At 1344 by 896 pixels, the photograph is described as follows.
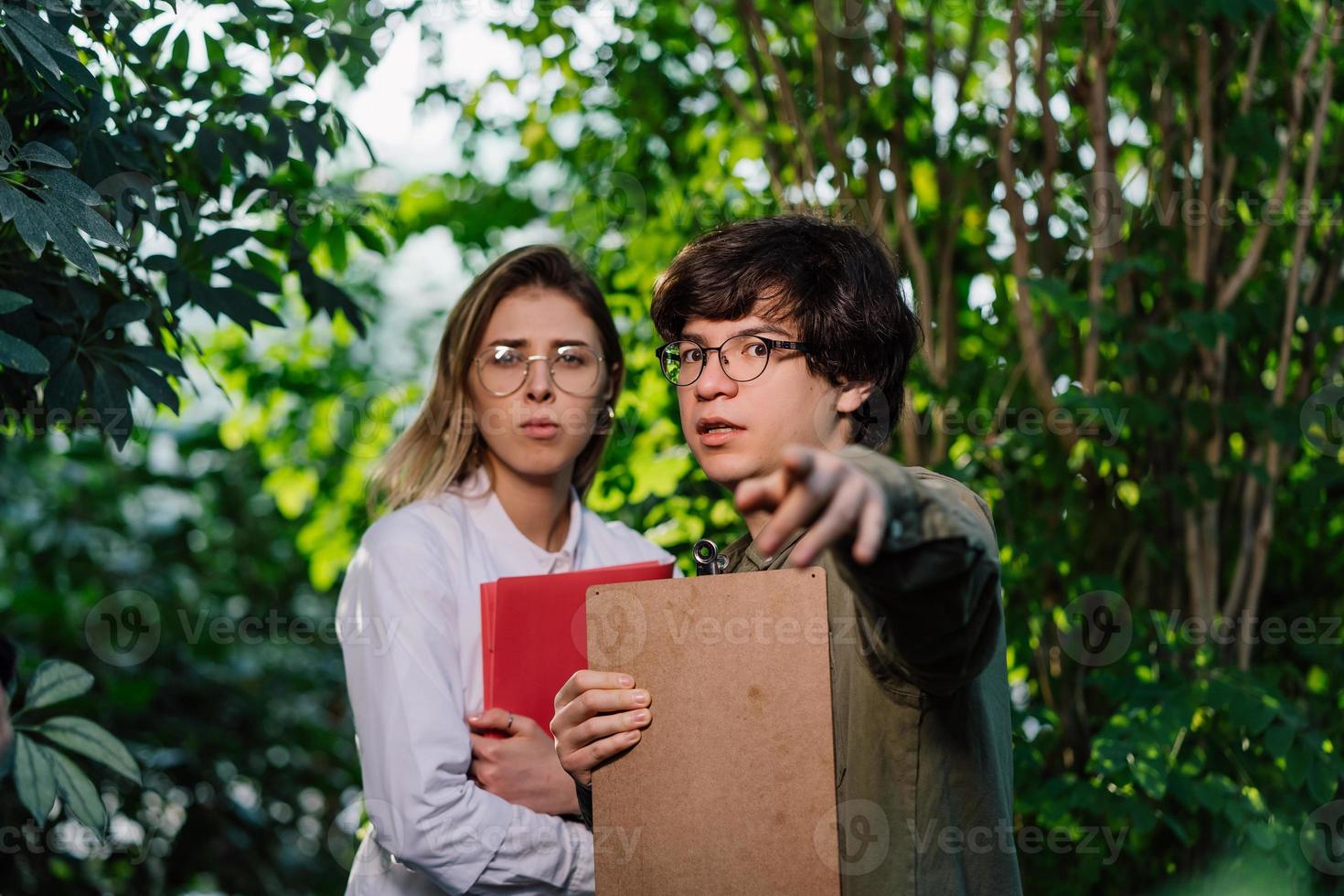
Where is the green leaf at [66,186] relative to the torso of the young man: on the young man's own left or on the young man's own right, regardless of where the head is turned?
on the young man's own right

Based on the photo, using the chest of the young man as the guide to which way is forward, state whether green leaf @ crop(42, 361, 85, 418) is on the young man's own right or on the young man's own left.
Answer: on the young man's own right

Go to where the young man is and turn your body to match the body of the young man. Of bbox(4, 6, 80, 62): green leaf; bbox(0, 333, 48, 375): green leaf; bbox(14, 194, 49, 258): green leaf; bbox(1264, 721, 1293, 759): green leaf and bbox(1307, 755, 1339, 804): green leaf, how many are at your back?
2

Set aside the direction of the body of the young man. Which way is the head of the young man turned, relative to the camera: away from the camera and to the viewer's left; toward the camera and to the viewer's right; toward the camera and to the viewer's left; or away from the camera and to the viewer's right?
toward the camera and to the viewer's left

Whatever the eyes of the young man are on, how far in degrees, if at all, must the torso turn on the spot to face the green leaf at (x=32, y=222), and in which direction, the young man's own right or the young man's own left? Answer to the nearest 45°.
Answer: approximately 45° to the young man's own right

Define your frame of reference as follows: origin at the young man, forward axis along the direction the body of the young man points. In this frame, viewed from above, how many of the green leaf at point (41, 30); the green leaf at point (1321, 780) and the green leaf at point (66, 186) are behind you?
1

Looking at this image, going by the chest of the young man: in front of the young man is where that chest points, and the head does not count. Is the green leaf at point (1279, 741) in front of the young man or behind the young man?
behind

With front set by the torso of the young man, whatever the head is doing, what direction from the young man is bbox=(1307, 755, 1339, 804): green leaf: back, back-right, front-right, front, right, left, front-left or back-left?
back

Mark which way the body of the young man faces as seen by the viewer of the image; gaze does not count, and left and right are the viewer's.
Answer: facing the viewer and to the left of the viewer

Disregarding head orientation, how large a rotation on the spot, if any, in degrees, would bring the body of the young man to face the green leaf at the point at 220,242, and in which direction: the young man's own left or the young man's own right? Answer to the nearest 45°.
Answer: approximately 90° to the young man's own right

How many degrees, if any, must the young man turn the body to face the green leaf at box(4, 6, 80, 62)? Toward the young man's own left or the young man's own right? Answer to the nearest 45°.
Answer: approximately 45° to the young man's own right

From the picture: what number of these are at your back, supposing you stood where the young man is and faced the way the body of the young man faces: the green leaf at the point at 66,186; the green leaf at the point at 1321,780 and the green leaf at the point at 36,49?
1

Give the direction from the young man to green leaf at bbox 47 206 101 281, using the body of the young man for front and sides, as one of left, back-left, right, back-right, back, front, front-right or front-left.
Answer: front-right

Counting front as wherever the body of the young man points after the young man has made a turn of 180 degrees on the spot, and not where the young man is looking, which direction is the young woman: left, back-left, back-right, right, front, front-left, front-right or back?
left

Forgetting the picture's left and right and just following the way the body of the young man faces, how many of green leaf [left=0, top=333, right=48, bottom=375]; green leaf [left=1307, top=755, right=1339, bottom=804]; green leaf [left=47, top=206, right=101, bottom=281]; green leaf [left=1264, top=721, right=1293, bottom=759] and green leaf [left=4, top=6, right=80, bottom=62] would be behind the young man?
2

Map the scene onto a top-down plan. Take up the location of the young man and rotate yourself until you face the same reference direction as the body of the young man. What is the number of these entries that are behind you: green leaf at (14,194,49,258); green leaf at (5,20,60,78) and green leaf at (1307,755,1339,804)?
1

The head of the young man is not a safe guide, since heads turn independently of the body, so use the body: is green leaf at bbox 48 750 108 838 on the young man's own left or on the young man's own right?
on the young man's own right
